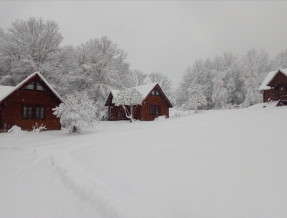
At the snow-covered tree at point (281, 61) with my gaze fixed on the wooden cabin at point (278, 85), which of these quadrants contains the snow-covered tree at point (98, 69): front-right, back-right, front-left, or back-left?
front-right

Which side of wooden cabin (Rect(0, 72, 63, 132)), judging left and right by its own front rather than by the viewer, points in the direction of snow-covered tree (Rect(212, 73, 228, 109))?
left

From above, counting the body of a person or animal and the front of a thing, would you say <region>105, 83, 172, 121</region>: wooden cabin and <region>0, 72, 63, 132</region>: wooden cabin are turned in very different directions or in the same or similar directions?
same or similar directions

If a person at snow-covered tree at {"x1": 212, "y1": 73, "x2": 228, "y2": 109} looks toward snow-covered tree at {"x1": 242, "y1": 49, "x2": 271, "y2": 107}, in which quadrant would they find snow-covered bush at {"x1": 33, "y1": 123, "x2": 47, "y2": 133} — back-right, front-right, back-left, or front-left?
back-right

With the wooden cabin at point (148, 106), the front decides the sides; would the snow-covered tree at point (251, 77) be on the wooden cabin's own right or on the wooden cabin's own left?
on the wooden cabin's own left

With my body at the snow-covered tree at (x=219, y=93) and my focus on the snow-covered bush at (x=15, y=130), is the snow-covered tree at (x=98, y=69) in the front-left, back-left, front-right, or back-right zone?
front-right

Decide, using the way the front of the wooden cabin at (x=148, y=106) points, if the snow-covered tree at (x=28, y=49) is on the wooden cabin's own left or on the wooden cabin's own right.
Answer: on the wooden cabin's own right

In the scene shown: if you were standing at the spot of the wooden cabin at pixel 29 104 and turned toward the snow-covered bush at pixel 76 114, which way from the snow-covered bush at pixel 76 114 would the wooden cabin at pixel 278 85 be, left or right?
left

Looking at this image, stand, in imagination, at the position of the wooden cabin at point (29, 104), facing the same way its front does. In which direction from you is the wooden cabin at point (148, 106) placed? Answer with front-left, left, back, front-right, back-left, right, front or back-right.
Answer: left

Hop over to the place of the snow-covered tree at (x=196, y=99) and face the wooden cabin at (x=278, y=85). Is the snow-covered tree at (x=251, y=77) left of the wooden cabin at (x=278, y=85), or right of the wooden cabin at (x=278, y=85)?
left

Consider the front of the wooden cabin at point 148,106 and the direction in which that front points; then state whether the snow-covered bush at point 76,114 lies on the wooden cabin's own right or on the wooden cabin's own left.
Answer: on the wooden cabin's own right

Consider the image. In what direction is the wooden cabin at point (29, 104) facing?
toward the camera

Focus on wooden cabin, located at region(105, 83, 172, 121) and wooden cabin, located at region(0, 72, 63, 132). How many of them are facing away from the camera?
0

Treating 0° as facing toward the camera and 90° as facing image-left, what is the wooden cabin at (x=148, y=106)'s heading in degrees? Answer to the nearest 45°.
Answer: approximately 315°

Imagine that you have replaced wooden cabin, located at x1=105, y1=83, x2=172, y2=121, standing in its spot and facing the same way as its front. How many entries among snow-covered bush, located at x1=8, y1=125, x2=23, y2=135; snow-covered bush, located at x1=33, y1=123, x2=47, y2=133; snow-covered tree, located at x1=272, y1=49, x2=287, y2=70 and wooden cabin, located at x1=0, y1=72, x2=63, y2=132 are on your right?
3

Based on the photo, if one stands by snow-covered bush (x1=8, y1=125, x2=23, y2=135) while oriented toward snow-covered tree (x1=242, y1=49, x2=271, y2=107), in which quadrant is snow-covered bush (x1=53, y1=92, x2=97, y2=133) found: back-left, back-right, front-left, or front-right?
front-right
